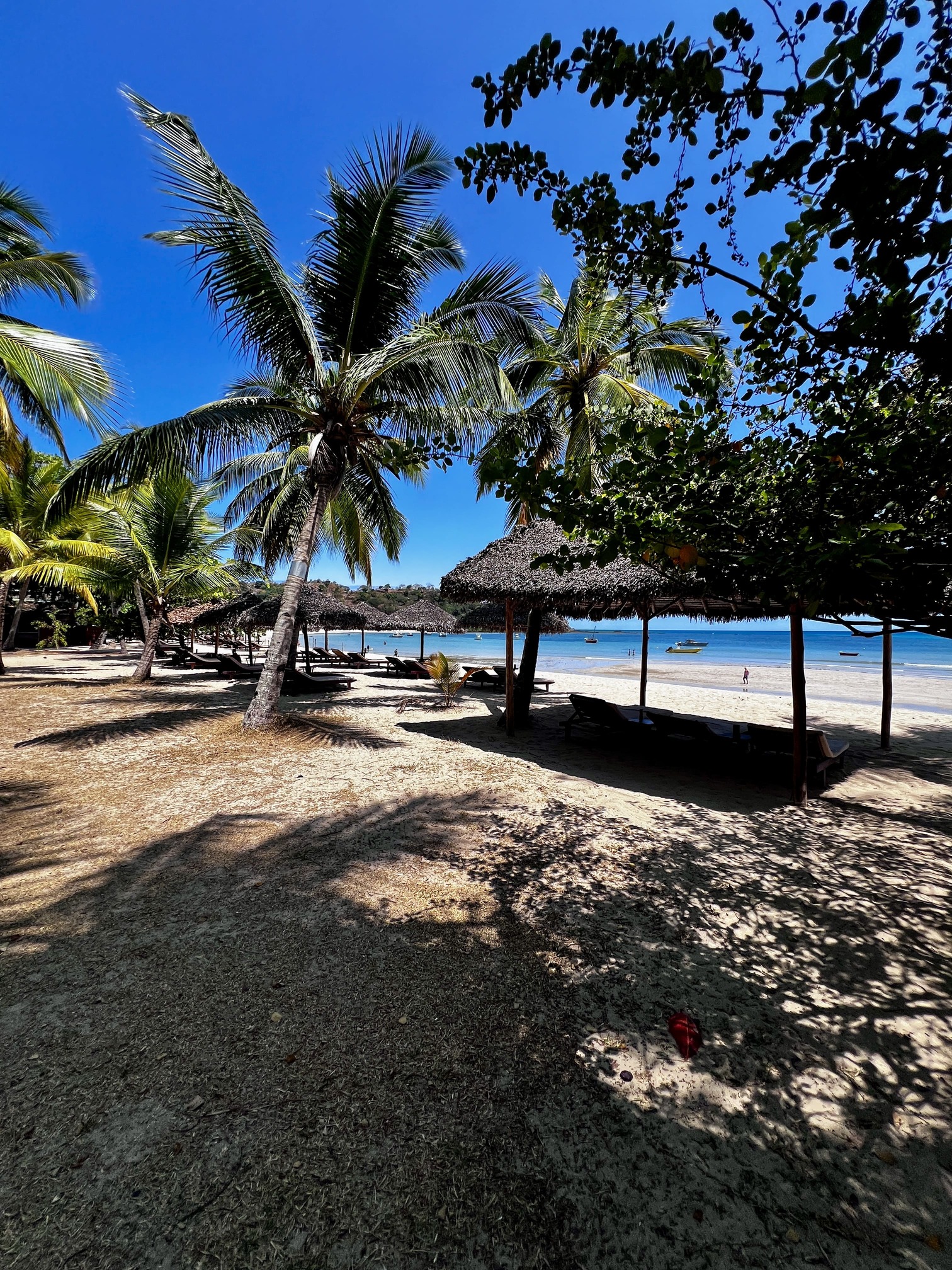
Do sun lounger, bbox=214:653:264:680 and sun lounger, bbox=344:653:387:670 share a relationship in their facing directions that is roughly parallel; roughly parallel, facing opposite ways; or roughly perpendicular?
roughly parallel

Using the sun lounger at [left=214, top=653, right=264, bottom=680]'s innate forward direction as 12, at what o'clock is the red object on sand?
The red object on sand is roughly at 3 o'clock from the sun lounger.

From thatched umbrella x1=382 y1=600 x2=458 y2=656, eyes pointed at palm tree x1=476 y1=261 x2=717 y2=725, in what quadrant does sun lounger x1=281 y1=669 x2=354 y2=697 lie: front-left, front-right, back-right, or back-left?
front-right

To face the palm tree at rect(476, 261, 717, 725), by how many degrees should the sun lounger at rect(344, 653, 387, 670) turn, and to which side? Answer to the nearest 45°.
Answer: approximately 90° to its right

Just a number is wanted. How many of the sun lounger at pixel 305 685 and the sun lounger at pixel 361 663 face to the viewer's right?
2

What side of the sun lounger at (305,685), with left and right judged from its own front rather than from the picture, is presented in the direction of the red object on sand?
right

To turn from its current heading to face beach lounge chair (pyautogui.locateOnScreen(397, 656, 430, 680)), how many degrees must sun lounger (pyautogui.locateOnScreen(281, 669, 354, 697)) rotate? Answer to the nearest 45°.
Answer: approximately 45° to its left

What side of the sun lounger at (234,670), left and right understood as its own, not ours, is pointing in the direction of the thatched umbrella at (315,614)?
front

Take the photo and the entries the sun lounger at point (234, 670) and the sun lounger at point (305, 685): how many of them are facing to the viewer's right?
2

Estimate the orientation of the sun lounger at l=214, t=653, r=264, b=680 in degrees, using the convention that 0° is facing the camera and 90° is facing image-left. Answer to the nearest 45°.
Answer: approximately 270°

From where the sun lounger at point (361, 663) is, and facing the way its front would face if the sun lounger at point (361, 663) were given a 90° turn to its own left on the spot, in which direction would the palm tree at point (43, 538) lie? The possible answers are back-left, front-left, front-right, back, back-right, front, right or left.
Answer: back-left

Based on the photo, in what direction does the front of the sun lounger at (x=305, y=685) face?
to the viewer's right

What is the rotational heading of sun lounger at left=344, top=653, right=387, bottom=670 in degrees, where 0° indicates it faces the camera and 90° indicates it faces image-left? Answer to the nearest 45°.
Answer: approximately 270°
